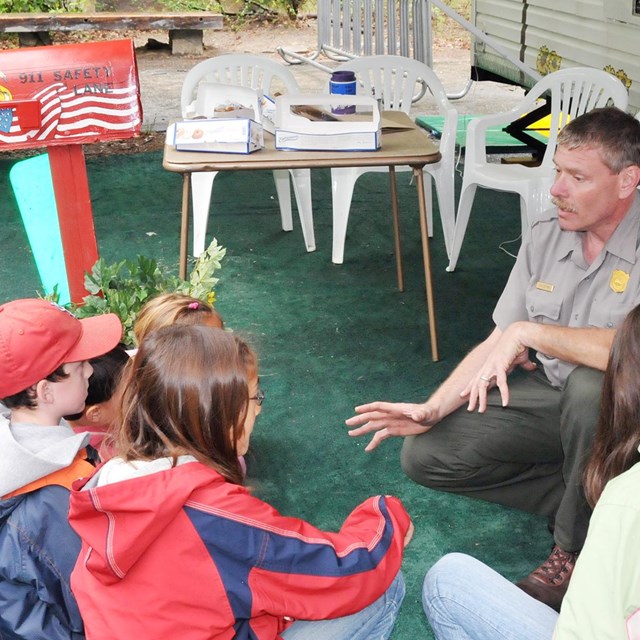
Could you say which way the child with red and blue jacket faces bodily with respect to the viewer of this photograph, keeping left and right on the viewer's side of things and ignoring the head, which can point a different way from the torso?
facing away from the viewer and to the right of the viewer

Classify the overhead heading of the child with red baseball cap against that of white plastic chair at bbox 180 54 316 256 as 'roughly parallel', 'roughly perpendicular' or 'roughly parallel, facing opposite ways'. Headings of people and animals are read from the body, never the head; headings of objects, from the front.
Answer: roughly perpendicular

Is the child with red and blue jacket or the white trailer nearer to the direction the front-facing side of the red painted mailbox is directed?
the child with red and blue jacket

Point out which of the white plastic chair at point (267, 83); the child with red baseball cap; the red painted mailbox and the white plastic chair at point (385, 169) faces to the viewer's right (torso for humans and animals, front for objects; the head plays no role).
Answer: the child with red baseball cap

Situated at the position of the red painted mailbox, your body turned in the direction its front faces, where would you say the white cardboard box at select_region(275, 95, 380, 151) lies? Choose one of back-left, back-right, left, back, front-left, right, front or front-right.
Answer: back-left

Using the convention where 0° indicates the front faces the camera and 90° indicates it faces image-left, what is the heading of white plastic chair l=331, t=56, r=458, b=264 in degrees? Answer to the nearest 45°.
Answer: approximately 0°

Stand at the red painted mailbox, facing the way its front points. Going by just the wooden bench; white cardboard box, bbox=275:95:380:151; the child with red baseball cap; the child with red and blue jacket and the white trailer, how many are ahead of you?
2

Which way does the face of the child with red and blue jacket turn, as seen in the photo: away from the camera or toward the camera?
away from the camera

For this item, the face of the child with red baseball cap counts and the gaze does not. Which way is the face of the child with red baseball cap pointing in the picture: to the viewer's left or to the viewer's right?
to the viewer's right

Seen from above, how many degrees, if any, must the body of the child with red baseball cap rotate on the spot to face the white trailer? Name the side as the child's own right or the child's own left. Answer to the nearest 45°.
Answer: approximately 45° to the child's own left
